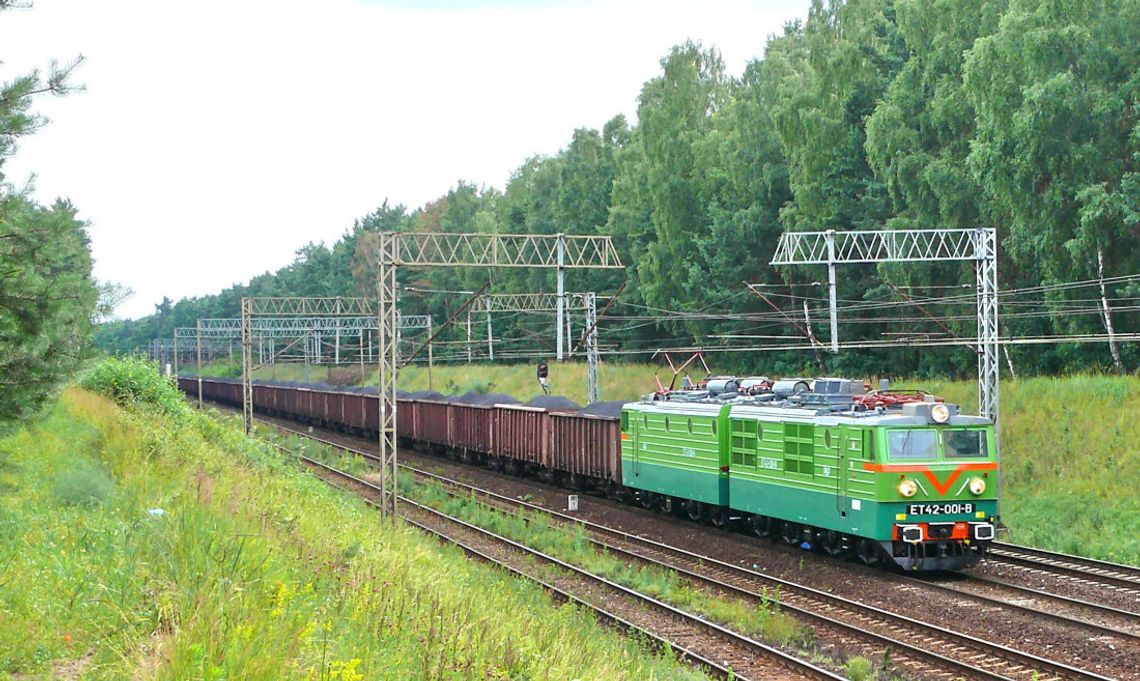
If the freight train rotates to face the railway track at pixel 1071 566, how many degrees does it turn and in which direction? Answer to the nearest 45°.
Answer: approximately 45° to its left

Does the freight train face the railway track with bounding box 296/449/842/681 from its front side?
no

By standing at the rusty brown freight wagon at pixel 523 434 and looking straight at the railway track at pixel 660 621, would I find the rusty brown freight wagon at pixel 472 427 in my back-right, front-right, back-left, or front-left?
back-right

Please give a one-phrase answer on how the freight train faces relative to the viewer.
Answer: facing the viewer and to the right of the viewer

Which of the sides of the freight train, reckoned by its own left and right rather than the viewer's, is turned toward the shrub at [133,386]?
back

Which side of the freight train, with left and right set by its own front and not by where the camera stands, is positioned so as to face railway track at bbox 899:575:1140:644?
front
